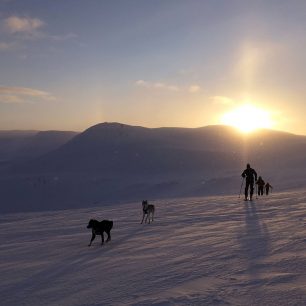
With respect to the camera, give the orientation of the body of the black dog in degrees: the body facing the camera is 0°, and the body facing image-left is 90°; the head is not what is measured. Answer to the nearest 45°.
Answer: approximately 45°
